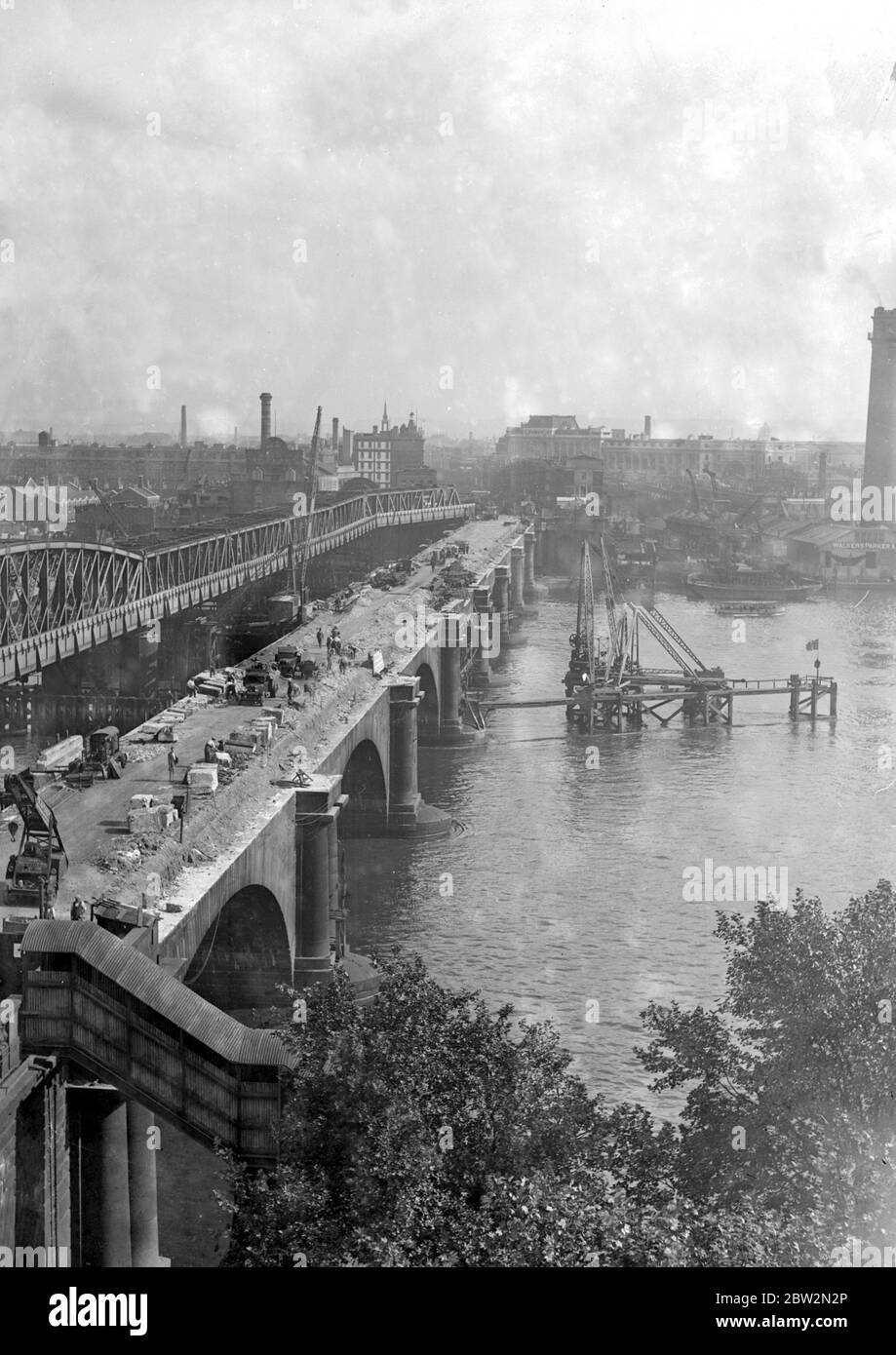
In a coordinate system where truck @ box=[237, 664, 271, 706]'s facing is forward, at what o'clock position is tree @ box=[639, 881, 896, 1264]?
The tree is roughly at 10 o'clock from the truck.

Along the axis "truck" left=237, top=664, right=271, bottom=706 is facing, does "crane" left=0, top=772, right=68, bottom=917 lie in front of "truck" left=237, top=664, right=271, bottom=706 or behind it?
in front

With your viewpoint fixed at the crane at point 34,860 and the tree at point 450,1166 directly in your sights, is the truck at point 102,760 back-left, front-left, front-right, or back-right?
back-left

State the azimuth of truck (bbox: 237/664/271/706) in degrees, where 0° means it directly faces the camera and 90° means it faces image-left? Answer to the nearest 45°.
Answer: approximately 45°

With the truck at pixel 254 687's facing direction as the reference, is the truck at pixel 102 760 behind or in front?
in front

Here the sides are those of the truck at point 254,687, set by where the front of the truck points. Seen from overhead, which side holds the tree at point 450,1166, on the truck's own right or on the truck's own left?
on the truck's own left

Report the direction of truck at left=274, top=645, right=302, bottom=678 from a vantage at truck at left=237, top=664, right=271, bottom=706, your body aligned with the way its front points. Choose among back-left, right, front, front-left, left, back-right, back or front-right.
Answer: back-right
